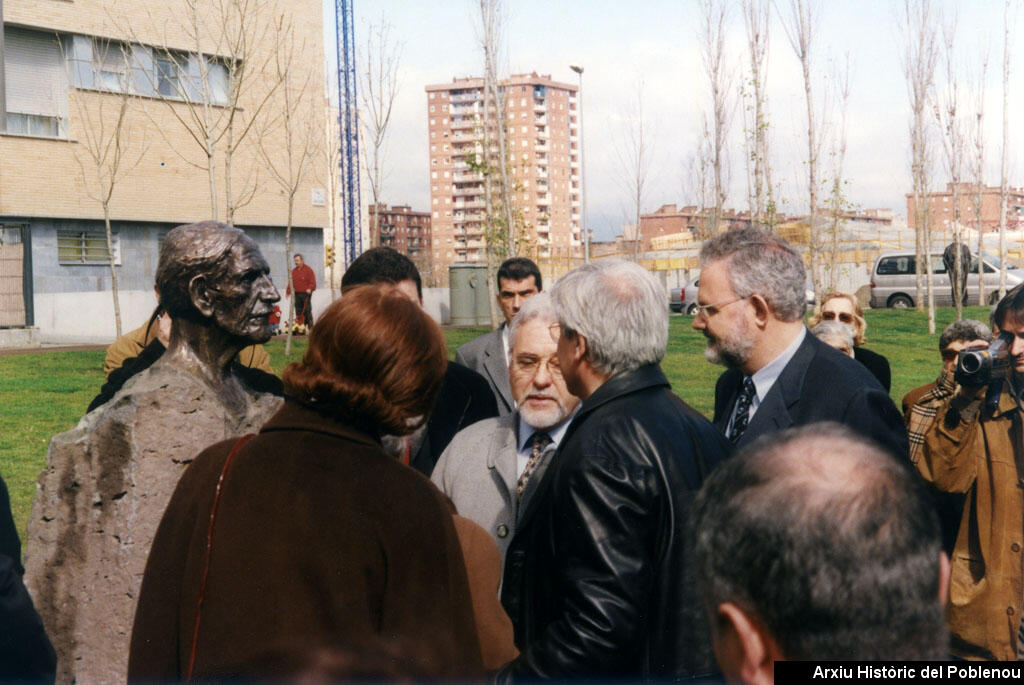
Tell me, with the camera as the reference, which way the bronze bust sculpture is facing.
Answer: facing to the right of the viewer

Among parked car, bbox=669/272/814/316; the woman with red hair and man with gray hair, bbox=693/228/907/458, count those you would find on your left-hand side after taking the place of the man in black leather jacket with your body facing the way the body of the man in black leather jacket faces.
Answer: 1

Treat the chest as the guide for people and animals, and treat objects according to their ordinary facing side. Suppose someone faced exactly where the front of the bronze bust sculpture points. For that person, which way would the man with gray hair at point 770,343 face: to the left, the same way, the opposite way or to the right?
the opposite way

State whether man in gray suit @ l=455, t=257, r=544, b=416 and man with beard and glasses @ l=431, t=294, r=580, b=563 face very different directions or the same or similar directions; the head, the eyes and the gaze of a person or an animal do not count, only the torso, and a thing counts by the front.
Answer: same or similar directions

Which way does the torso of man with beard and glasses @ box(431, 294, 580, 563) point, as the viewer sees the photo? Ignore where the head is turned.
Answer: toward the camera

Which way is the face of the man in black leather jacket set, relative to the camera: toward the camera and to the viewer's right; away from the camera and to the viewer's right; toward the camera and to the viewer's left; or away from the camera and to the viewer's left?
away from the camera and to the viewer's left

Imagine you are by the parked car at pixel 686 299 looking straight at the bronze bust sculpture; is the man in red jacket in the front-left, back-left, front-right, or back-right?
front-right

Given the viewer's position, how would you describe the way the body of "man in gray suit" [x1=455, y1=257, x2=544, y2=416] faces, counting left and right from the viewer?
facing the viewer

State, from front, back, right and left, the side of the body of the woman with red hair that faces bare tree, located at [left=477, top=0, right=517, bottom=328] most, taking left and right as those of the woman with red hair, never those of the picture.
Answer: front

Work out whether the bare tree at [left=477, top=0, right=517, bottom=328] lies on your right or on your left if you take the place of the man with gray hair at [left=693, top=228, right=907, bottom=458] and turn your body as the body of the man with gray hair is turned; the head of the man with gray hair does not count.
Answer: on your right

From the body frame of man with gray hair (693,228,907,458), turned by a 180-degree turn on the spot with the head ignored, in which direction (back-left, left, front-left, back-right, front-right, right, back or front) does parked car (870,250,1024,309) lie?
front-left

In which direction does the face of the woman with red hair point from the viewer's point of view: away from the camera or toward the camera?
away from the camera

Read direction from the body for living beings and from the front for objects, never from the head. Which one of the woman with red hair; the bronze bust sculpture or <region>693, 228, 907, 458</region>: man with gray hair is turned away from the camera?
the woman with red hair

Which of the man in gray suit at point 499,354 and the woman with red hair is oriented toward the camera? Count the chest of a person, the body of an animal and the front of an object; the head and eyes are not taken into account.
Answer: the man in gray suit

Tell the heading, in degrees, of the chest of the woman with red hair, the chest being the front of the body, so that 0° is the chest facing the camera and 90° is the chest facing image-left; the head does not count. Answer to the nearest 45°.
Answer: approximately 180°

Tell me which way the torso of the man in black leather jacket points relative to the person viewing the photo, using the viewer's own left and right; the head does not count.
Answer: facing away from the viewer and to the left of the viewer

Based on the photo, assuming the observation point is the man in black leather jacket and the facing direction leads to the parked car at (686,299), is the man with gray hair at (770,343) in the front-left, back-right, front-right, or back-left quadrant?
front-right

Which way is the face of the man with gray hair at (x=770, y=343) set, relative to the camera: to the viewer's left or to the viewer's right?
to the viewer's left

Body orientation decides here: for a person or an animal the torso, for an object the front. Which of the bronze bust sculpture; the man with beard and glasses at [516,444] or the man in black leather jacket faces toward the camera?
the man with beard and glasses
